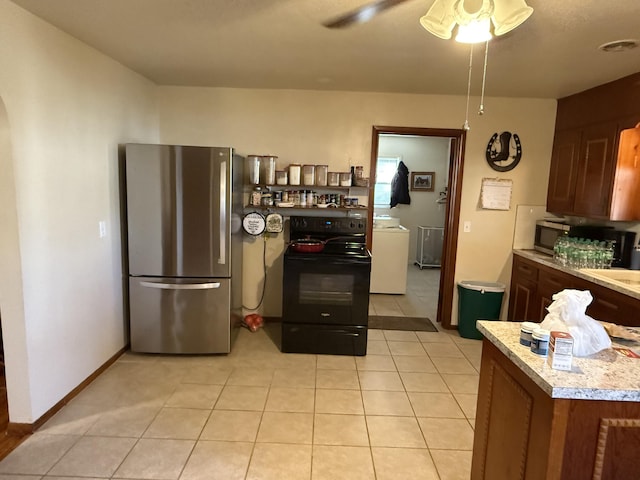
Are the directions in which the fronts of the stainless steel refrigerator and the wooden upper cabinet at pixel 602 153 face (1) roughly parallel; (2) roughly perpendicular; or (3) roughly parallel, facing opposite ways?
roughly perpendicular

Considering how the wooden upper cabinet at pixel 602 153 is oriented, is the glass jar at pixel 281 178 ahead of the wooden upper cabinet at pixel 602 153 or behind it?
ahead

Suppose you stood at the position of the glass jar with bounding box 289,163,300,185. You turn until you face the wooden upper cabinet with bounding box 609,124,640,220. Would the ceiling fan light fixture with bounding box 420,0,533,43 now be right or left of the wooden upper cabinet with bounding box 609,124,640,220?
right

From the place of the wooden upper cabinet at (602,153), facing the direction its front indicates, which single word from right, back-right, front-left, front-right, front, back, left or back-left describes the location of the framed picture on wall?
right

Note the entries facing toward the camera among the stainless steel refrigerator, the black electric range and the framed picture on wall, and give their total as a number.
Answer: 3

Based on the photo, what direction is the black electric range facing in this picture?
toward the camera

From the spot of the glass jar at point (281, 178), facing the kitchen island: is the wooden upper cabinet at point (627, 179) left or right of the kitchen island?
left

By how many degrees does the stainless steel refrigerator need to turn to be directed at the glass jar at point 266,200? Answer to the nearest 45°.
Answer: approximately 135° to its left

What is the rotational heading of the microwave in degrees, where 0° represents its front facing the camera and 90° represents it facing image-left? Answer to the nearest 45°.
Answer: approximately 45°

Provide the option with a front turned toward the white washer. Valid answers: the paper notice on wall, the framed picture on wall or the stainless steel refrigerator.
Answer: the framed picture on wall

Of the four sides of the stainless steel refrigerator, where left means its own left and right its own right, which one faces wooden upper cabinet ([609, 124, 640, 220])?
left

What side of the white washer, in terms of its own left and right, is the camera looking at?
front

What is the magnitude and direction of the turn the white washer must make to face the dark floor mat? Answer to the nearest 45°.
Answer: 0° — it already faces it

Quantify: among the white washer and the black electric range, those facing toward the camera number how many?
2

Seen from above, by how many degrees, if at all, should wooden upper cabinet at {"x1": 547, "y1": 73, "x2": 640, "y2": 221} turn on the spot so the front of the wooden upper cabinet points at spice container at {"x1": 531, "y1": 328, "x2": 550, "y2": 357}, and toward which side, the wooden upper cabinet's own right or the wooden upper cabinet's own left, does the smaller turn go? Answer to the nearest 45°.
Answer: approximately 45° to the wooden upper cabinet's own left
